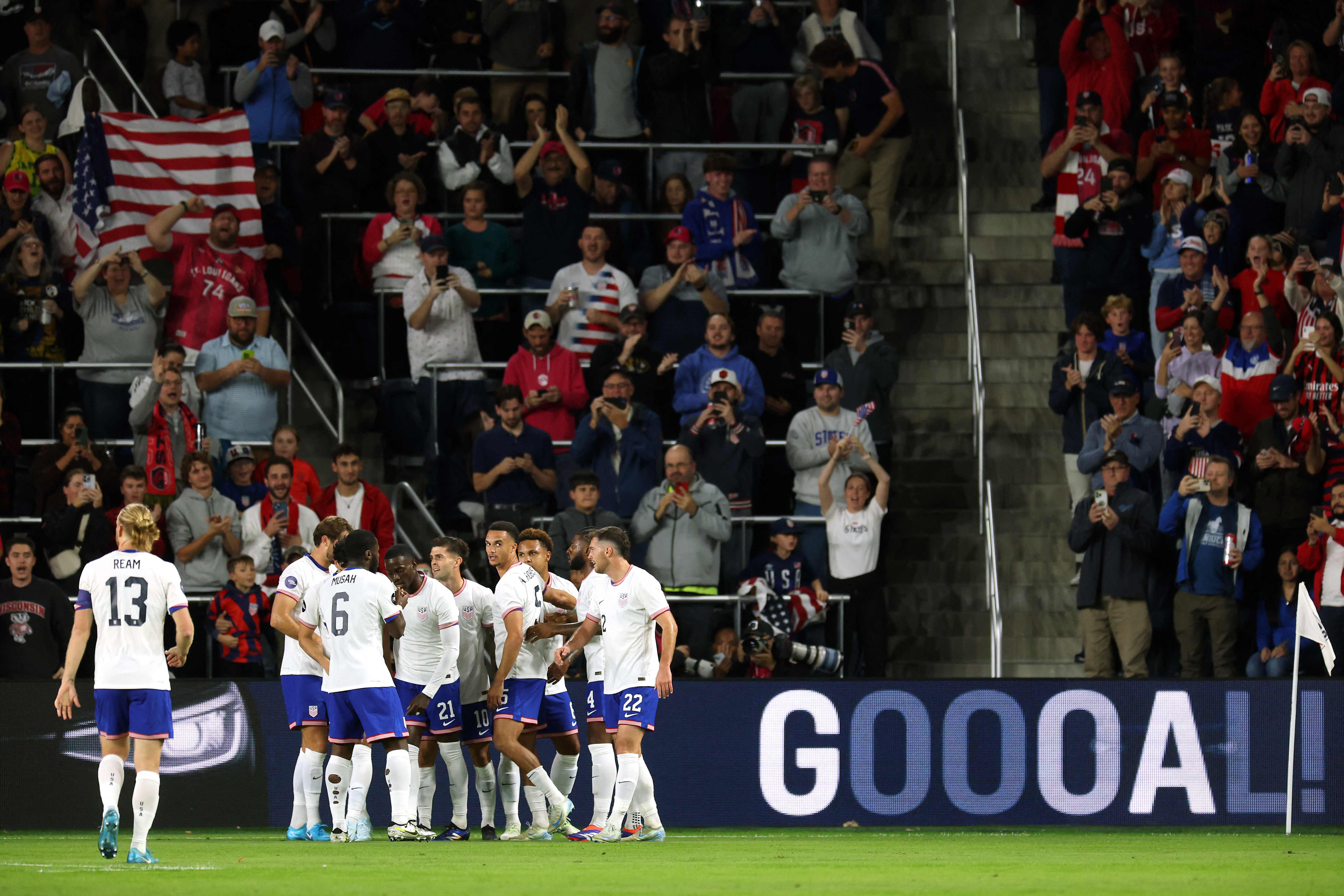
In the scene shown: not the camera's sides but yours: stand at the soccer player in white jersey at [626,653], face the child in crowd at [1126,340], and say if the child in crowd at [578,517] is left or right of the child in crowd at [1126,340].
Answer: left

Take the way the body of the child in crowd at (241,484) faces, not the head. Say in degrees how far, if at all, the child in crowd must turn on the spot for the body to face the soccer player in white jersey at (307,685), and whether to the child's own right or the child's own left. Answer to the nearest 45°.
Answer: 0° — they already face them

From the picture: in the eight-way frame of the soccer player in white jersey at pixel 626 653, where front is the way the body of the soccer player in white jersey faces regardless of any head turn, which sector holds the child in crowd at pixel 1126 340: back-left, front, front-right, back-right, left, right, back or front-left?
back

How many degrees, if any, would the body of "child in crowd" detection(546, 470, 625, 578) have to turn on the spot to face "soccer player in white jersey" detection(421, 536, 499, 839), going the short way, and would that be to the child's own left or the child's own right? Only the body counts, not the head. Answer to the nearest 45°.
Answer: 0° — they already face them

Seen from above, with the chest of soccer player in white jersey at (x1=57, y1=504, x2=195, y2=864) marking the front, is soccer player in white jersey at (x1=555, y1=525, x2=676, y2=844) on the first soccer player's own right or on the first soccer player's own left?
on the first soccer player's own right

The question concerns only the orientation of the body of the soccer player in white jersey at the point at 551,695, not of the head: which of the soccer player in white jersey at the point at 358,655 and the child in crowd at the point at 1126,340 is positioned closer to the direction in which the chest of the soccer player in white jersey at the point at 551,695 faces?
the soccer player in white jersey

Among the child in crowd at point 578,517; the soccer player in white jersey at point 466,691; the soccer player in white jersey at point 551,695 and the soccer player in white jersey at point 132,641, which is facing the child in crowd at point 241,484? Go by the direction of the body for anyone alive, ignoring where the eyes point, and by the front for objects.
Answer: the soccer player in white jersey at point 132,641
